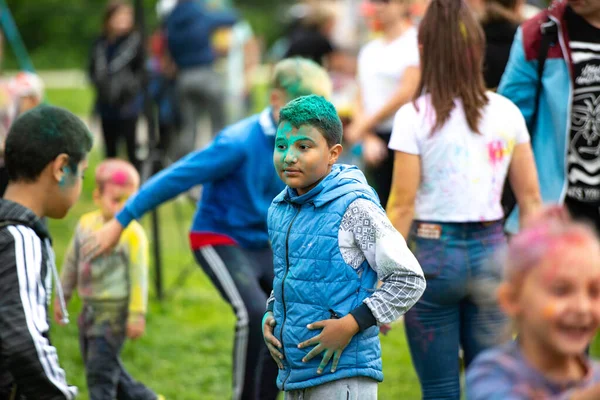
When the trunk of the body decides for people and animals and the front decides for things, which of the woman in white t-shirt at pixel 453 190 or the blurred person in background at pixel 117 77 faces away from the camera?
the woman in white t-shirt

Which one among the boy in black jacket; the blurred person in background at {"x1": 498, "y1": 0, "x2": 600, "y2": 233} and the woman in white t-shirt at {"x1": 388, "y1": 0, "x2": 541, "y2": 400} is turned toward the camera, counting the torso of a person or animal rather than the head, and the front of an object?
the blurred person in background

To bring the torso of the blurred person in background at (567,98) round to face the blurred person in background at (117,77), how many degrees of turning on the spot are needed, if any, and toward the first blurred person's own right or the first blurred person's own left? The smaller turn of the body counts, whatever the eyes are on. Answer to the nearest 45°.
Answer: approximately 135° to the first blurred person's own right

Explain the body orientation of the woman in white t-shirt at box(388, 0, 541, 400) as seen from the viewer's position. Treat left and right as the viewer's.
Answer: facing away from the viewer

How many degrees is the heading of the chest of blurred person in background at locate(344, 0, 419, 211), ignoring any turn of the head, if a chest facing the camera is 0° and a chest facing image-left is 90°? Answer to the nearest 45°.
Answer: approximately 45°

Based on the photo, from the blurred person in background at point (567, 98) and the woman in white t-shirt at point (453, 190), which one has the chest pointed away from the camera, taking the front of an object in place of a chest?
the woman in white t-shirt

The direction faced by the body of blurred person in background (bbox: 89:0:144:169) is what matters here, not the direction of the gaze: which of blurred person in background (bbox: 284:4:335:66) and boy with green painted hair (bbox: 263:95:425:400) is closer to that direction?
the boy with green painted hair

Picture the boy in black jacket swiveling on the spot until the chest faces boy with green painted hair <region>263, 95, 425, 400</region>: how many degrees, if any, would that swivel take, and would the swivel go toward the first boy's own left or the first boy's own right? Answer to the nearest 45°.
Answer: approximately 45° to the first boy's own right

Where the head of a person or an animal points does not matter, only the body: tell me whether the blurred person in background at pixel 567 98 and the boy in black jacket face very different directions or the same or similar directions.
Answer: very different directions

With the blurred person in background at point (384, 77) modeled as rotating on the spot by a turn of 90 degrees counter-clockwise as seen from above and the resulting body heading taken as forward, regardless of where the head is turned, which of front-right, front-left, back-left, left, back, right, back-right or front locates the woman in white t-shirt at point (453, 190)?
front-right

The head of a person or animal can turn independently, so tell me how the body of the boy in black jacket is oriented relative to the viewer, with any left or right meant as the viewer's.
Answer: facing away from the viewer and to the right of the viewer
